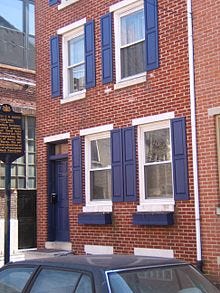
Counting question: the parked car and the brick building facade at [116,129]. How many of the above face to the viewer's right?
0

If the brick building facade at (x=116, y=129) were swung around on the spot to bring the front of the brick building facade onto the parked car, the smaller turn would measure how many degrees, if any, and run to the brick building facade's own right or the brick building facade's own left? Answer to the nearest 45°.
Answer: approximately 45° to the brick building facade's own left

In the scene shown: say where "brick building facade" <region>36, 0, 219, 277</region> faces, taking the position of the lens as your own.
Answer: facing the viewer and to the left of the viewer

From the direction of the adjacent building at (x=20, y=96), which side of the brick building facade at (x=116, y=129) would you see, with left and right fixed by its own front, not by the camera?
right

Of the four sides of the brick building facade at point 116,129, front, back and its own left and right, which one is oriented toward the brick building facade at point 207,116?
left

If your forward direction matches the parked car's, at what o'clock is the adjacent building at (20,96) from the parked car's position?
The adjacent building is roughly at 1 o'clock from the parked car.

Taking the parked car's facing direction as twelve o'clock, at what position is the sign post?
The sign post is roughly at 1 o'clock from the parked car.

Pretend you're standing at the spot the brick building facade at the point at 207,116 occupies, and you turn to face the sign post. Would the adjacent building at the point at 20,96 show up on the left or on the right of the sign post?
right

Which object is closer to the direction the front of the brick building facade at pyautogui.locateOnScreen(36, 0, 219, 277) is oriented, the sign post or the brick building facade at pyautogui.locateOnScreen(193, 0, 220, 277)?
the sign post

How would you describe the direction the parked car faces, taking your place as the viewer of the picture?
facing away from the viewer and to the left of the viewer

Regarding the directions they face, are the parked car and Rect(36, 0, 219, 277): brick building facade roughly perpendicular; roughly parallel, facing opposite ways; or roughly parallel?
roughly perpendicular
